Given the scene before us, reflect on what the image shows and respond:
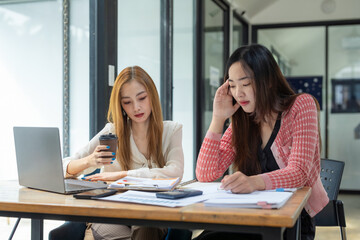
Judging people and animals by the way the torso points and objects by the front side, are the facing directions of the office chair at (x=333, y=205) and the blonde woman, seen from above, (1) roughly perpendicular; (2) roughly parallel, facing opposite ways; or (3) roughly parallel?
roughly perpendicular

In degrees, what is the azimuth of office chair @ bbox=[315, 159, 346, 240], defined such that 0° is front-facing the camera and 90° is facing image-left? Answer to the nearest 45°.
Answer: approximately 45°

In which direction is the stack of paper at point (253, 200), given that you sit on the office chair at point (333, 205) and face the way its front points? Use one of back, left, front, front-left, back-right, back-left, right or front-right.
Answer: front-left

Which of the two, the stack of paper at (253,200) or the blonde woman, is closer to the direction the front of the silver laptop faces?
the blonde woman

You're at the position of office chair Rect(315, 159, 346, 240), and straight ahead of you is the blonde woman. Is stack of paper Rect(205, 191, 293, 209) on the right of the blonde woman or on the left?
left

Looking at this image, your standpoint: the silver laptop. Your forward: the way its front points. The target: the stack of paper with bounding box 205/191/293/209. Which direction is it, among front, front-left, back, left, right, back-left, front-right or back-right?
right

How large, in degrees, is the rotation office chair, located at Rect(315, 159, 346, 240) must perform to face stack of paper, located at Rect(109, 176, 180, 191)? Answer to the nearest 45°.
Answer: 0° — it already faces it

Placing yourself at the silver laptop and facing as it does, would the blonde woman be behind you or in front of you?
in front

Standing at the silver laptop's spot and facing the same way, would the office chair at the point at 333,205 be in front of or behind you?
in front

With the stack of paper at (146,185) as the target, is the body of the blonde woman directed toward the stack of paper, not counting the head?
yes

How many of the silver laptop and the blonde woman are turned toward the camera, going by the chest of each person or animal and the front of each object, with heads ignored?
1

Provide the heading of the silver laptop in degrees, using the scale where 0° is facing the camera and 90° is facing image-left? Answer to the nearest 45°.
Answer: approximately 225°

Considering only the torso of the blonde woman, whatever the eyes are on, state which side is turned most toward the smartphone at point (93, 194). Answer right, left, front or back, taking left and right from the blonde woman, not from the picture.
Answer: front
